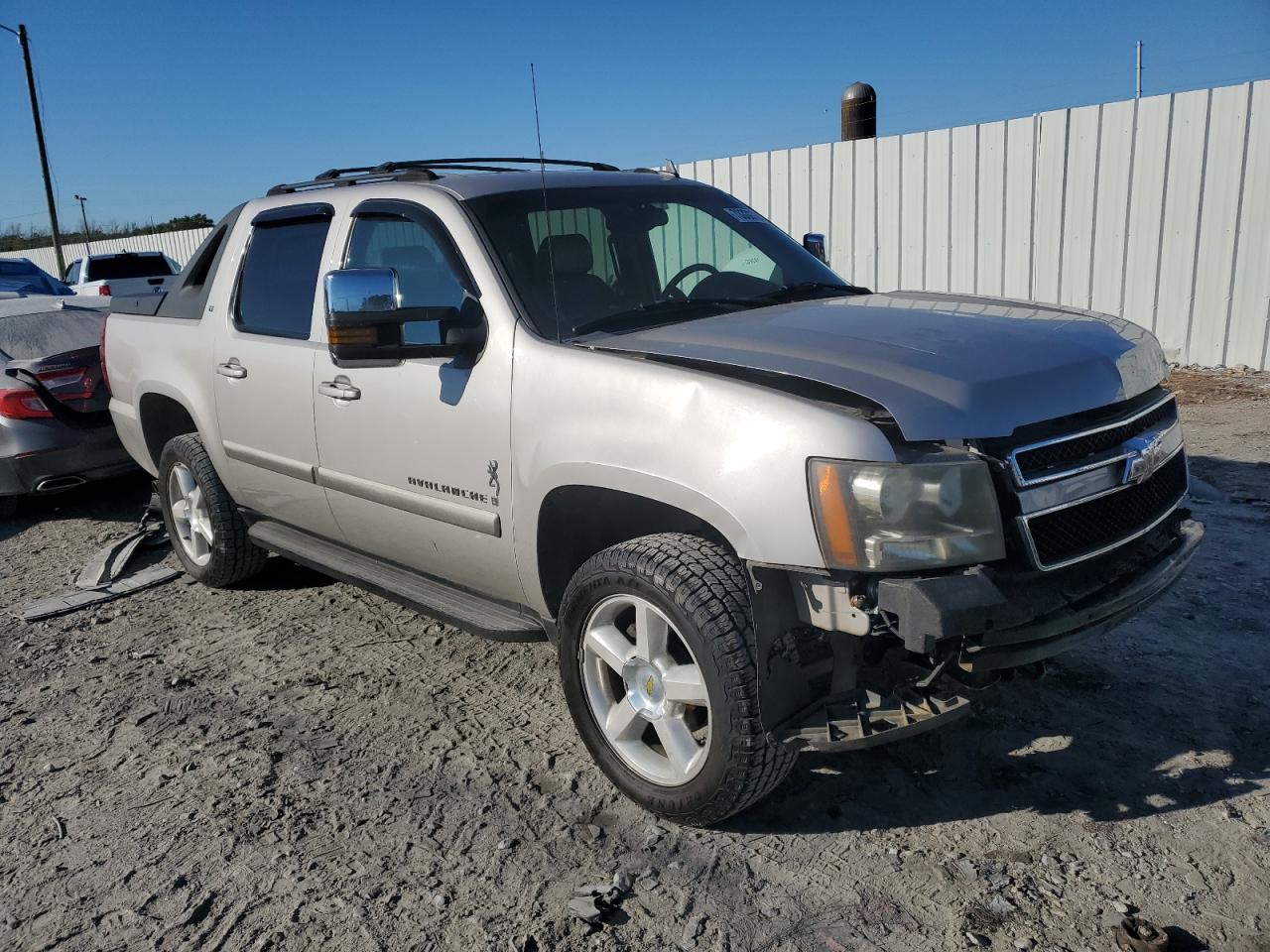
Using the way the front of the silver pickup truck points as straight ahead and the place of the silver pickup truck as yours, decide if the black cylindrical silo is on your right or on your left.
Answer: on your left

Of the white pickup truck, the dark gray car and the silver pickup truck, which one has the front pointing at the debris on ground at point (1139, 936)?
the silver pickup truck

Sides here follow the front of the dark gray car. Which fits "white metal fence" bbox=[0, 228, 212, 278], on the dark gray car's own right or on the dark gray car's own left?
on the dark gray car's own right

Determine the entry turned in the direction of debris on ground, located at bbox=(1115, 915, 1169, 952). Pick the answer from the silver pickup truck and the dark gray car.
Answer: the silver pickup truck

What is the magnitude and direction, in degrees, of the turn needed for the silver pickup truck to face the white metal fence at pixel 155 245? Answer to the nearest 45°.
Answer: approximately 180°

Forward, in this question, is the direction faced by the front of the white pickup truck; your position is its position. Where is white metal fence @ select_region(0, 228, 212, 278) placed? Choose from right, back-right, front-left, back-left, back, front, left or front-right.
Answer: front-right

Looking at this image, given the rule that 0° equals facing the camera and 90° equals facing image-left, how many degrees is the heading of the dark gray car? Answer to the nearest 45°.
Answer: approximately 135°

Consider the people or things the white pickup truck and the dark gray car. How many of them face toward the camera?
0

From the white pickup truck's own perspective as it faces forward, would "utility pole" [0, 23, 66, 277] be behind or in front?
in front

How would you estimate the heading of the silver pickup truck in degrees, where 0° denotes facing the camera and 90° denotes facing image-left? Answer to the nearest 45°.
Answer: approximately 315°

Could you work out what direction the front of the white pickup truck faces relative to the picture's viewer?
facing away from the viewer and to the left of the viewer

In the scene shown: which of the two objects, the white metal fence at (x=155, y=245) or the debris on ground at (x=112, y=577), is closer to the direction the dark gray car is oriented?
the white metal fence

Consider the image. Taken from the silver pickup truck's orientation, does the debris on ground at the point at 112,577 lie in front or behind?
behind
